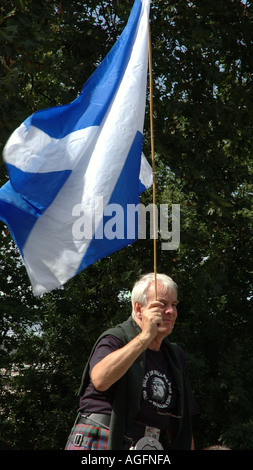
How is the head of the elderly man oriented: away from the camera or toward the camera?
toward the camera

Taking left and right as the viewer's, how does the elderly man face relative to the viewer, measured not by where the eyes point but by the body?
facing the viewer and to the right of the viewer
